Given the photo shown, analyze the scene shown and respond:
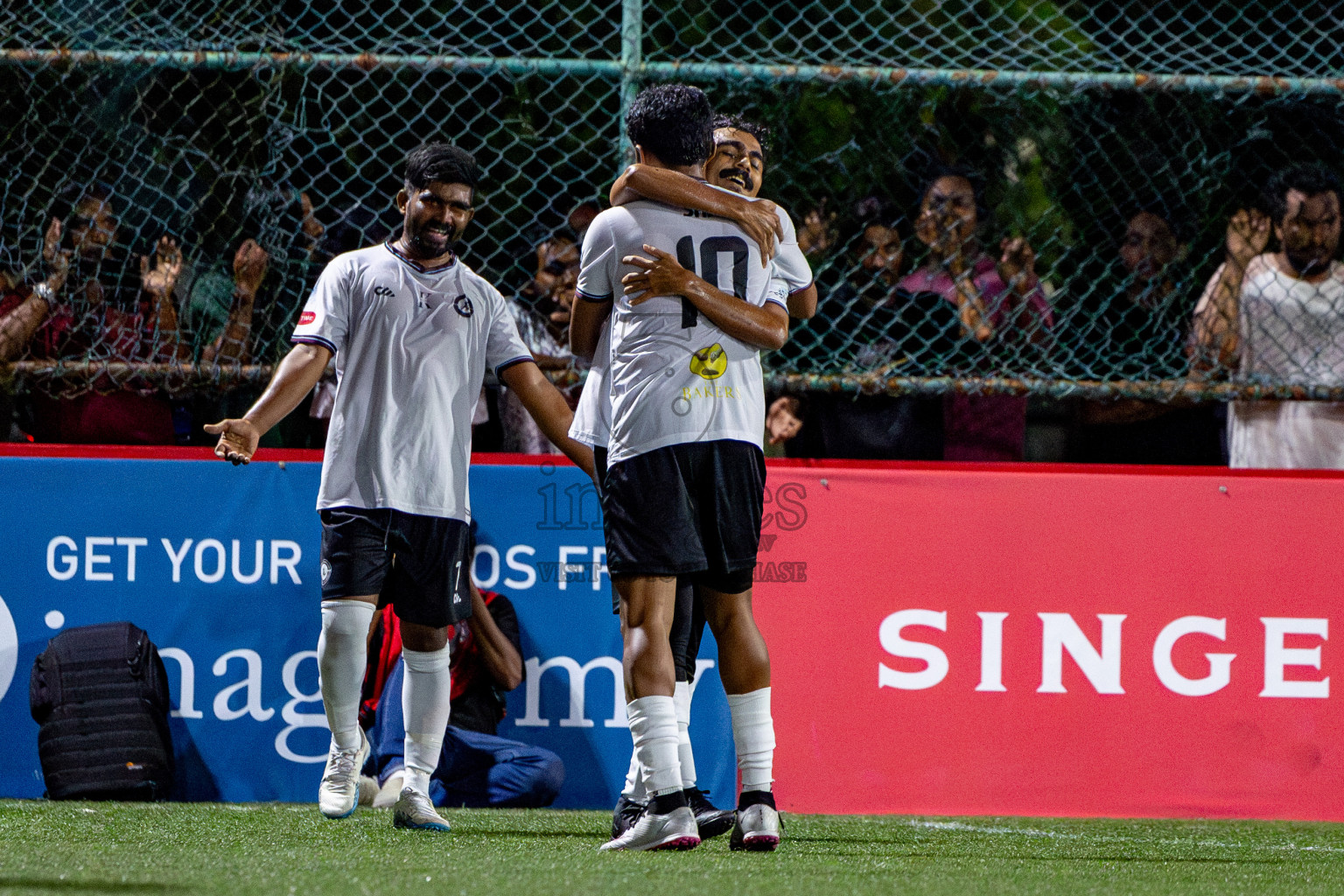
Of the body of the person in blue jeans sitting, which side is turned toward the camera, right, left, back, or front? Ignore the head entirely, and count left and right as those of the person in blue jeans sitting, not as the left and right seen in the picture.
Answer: front

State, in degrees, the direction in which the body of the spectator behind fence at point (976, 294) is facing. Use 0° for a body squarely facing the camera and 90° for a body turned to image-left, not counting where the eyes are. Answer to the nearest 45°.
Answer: approximately 0°

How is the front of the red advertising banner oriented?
toward the camera

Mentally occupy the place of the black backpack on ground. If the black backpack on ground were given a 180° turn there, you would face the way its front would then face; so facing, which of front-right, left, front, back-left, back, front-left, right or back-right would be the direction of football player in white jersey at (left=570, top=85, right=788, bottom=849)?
back-right

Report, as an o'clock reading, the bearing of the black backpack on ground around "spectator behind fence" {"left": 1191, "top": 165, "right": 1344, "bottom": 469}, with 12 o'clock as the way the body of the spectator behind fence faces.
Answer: The black backpack on ground is roughly at 2 o'clock from the spectator behind fence.

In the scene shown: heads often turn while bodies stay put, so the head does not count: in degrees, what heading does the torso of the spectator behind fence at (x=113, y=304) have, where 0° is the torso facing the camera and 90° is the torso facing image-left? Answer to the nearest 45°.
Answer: approximately 0°

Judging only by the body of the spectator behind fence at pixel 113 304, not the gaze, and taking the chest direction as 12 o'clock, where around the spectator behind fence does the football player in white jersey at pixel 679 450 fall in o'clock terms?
The football player in white jersey is roughly at 11 o'clock from the spectator behind fence.

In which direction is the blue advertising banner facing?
toward the camera

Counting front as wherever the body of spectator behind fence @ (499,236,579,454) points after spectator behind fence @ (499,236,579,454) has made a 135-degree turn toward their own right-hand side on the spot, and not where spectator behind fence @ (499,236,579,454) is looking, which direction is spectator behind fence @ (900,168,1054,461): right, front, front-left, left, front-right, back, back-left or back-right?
back-right

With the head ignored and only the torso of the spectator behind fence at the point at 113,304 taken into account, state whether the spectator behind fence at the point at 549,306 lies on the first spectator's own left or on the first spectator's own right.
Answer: on the first spectator's own left
